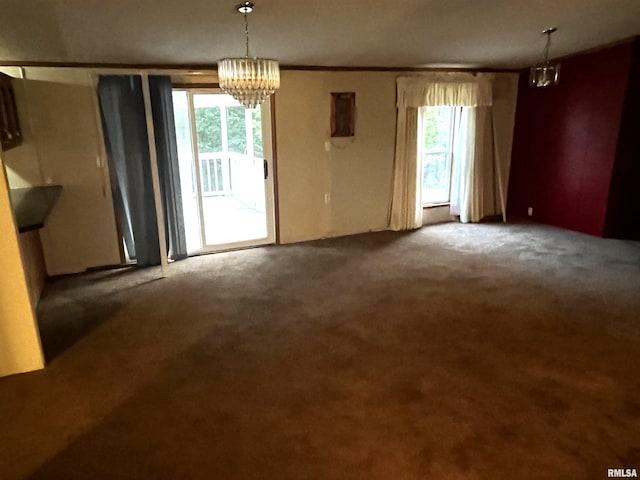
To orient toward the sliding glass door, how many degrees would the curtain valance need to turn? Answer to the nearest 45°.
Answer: approximately 45° to its right

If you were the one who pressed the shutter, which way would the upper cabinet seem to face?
facing the viewer and to the right of the viewer

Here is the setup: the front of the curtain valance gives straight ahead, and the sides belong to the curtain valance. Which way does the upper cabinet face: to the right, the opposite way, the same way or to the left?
to the left

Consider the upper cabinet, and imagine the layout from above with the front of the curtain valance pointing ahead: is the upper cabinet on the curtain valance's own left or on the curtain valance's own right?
on the curtain valance's own right

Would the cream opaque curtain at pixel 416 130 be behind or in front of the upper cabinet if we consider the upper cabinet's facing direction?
in front

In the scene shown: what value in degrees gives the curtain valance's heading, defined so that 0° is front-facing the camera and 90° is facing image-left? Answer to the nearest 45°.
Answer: approximately 0°

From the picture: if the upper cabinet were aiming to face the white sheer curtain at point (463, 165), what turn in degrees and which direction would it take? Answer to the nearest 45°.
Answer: approximately 45° to its left

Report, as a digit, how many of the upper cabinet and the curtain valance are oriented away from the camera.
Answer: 0

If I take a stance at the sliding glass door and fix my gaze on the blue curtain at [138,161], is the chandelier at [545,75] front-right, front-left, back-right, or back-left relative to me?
back-left

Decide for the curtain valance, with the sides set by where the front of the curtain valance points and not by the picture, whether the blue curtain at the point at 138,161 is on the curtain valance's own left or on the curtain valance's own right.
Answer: on the curtain valance's own right

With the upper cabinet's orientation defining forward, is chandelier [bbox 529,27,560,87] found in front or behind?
in front

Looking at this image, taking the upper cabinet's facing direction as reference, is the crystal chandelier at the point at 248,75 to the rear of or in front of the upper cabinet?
in front
